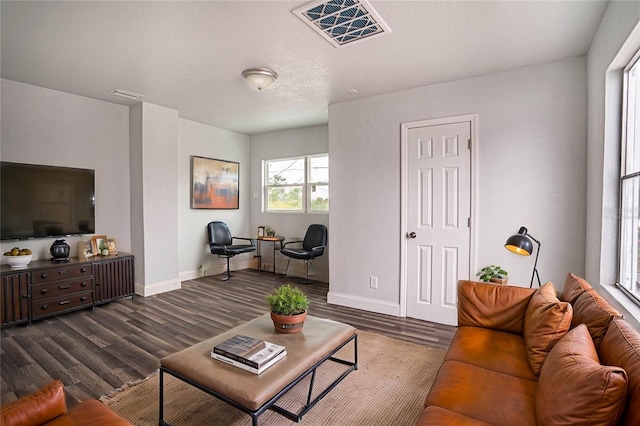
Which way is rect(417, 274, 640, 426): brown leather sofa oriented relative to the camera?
to the viewer's left

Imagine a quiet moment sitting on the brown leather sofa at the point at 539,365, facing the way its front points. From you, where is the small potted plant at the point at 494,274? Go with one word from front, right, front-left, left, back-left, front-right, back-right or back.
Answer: right

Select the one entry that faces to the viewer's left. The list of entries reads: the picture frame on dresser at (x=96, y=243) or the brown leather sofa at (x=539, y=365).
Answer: the brown leather sofa

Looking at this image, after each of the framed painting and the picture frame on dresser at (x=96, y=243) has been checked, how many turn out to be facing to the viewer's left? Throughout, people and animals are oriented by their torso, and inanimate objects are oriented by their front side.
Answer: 0

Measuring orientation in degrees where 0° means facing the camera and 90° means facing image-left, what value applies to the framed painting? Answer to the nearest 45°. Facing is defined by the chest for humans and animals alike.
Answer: approximately 315°

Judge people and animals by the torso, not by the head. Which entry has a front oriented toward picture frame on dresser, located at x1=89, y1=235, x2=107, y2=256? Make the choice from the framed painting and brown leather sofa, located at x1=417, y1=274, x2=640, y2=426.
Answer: the brown leather sofa

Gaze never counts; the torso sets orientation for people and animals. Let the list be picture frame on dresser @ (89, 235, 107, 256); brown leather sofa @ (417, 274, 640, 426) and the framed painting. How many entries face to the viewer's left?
1

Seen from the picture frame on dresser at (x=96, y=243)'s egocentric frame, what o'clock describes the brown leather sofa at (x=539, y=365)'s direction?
The brown leather sofa is roughly at 1 o'clock from the picture frame on dresser.

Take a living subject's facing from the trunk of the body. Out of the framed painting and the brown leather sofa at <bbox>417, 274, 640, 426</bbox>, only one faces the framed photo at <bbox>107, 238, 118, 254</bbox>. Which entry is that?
the brown leather sofa

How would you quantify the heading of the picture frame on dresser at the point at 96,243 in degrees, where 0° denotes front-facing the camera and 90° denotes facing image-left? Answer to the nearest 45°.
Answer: approximately 315°

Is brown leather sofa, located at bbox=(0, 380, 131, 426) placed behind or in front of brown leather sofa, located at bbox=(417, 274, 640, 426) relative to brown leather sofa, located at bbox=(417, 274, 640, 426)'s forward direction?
in front
